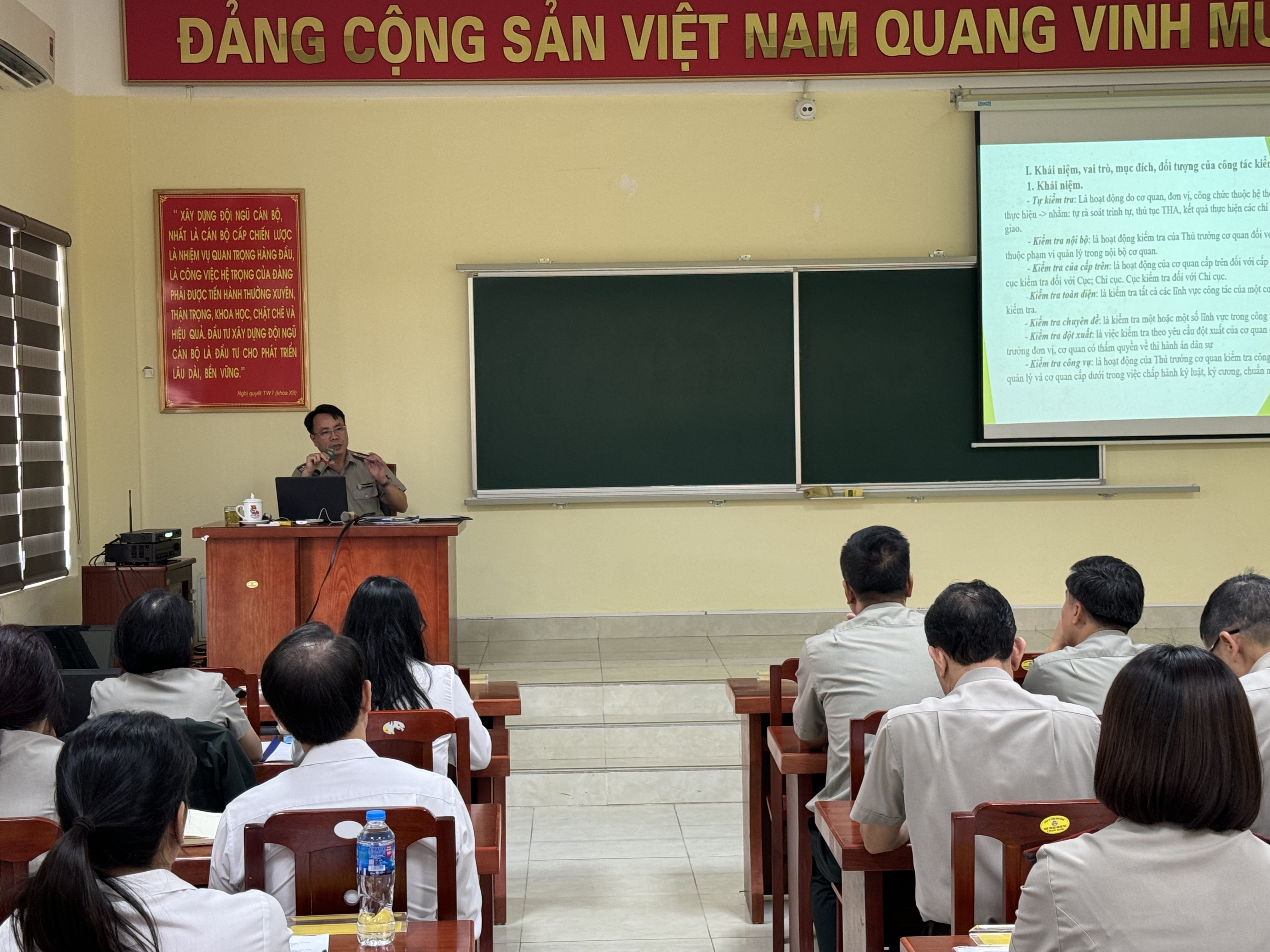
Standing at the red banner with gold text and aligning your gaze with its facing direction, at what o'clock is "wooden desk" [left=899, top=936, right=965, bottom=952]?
The wooden desk is roughly at 12 o'clock from the red banner with gold text.

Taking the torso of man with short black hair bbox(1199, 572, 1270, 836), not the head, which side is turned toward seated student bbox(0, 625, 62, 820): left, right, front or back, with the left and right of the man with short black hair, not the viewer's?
left

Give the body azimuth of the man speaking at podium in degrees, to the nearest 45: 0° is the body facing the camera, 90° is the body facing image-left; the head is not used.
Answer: approximately 0°

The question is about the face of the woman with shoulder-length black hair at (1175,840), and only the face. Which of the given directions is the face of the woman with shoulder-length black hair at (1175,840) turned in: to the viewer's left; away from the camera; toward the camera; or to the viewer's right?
away from the camera

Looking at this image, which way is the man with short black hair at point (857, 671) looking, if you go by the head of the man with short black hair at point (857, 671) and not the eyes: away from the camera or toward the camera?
away from the camera

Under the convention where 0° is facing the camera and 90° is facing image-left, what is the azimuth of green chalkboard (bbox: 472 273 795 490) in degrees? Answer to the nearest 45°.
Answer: approximately 0°

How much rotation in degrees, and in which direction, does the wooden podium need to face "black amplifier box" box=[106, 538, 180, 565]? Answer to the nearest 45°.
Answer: approximately 135° to its right

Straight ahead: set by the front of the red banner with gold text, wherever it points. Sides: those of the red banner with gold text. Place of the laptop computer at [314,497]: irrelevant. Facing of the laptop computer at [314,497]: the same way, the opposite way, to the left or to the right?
the opposite way

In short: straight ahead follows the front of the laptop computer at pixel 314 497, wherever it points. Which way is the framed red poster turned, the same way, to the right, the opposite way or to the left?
the opposite way

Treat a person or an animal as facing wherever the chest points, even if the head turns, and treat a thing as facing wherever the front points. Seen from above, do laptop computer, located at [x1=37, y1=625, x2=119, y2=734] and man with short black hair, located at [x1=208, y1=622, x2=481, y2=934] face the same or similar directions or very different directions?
very different directions

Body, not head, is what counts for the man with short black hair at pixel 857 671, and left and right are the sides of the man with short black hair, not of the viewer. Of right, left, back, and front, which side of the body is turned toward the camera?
back

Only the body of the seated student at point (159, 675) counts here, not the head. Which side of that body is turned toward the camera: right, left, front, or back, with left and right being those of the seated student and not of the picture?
back

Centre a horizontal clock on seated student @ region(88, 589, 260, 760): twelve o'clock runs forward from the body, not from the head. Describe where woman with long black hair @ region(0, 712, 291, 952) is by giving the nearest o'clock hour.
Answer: The woman with long black hair is roughly at 6 o'clock from the seated student.
